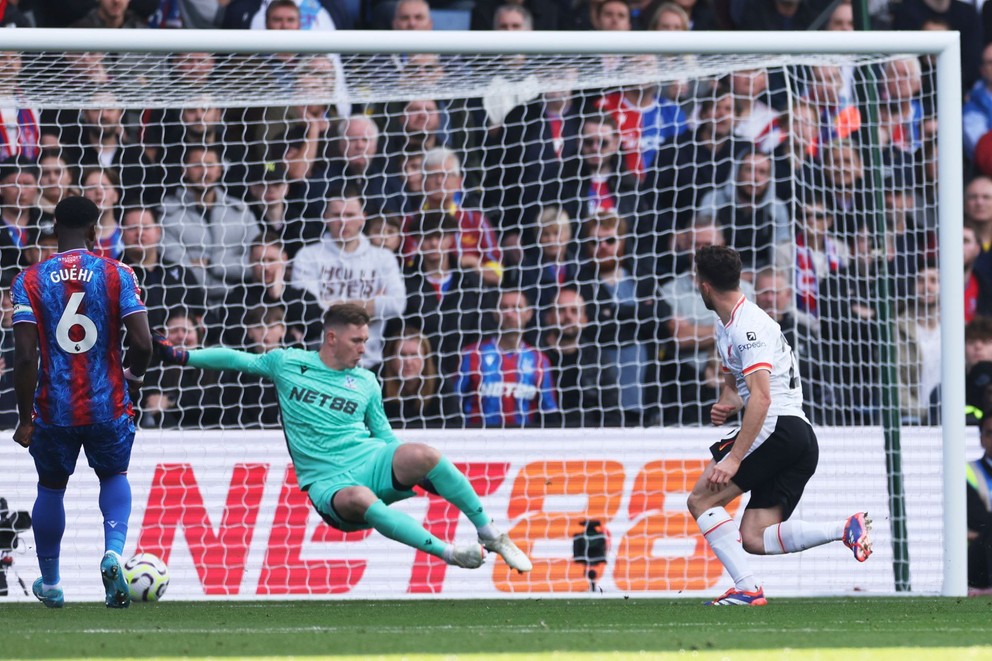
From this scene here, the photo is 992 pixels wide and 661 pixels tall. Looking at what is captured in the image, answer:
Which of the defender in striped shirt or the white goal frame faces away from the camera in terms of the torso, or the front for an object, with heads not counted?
the defender in striped shirt

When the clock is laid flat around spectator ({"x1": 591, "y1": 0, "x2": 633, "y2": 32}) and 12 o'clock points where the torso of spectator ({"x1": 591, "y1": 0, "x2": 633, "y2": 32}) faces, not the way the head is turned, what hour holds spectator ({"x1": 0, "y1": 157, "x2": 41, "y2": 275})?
spectator ({"x1": 0, "y1": 157, "x2": 41, "y2": 275}) is roughly at 2 o'clock from spectator ({"x1": 591, "y1": 0, "x2": 633, "y2": 32}).

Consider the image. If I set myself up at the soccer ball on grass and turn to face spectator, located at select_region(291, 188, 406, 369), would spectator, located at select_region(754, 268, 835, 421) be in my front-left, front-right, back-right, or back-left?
front-right

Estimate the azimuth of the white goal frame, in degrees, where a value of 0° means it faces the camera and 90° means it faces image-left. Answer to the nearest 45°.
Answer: approximately 0°

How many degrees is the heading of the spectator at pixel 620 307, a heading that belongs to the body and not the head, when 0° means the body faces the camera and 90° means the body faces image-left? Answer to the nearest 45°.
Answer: approximately 0°

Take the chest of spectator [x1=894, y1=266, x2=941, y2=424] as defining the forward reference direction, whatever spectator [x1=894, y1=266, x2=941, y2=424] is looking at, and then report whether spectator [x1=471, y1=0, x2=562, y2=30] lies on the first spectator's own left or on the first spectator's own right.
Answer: on the first spectator's own right

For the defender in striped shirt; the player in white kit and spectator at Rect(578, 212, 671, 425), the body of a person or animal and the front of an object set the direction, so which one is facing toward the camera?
the spectator

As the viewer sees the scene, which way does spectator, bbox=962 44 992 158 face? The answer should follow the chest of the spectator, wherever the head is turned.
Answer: toward the camera

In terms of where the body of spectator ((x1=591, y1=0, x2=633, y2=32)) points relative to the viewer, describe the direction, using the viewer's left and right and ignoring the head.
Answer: facing the viewer

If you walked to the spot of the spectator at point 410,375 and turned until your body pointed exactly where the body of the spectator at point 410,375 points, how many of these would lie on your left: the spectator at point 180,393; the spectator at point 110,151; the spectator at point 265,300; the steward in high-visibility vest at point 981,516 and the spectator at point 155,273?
1

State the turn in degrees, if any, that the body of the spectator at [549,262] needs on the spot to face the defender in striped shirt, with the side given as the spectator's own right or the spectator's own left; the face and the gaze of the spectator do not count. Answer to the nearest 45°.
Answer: approximately 45° to the spectator's own right
